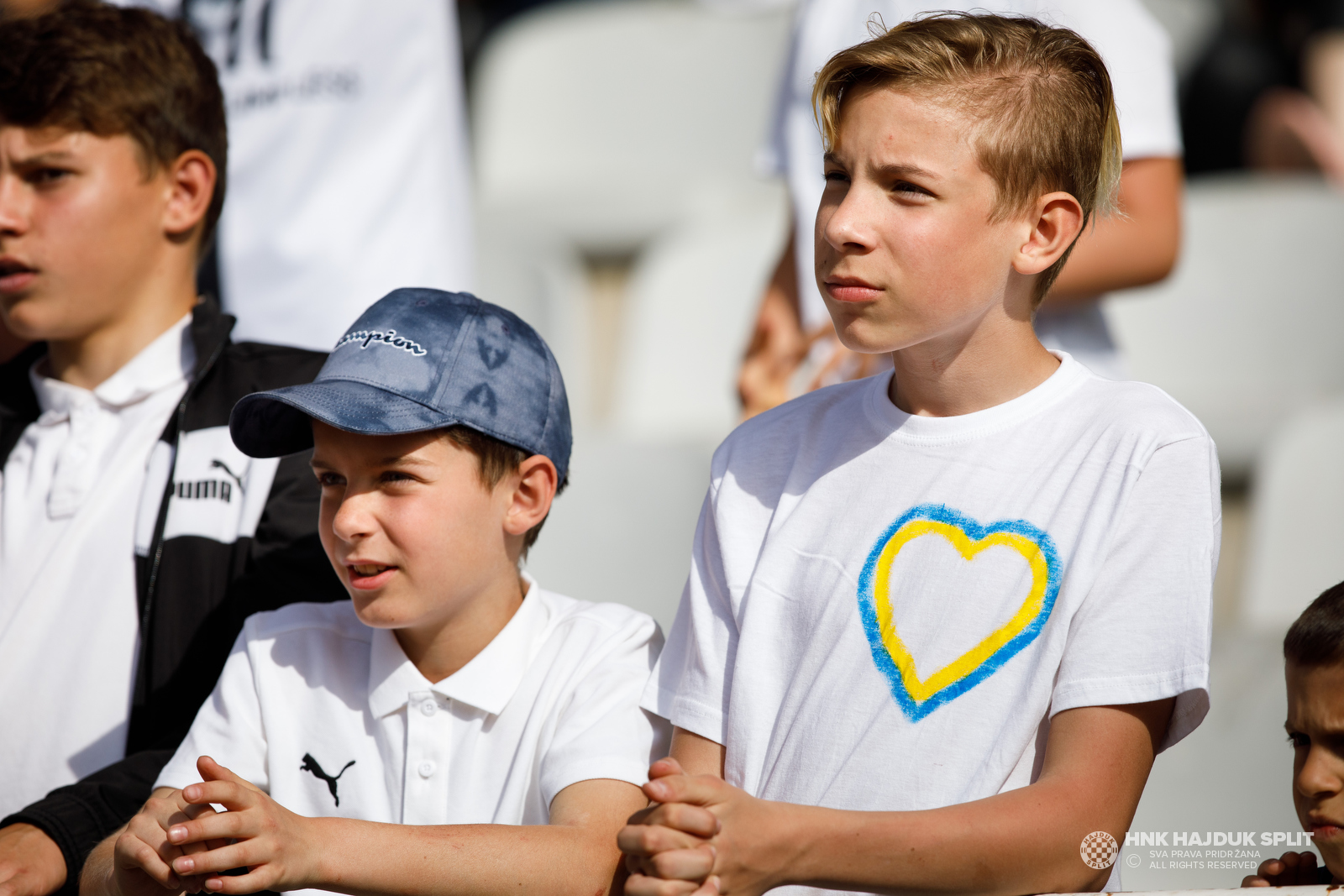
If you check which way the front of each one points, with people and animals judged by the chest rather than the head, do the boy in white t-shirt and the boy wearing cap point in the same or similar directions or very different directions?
same or similar directions

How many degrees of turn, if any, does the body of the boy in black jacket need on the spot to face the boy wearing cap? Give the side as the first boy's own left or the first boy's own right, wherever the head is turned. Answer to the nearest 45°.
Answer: approximately 90° to the first boy's own left

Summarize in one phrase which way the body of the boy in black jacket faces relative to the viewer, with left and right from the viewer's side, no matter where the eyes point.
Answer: facing the viewer and to the left of the viewer

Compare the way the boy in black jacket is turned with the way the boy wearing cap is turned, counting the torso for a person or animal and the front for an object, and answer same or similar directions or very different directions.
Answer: same or similar directions

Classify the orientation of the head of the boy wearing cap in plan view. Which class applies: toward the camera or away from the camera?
toward the camera

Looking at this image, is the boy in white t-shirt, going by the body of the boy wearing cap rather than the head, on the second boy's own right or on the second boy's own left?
on the second boy's own left

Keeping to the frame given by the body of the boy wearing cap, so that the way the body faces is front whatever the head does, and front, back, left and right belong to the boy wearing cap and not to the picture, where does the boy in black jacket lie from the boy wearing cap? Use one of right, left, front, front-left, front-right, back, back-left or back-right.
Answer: right

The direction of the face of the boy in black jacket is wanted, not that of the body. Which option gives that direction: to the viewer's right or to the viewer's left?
to the viewer's left

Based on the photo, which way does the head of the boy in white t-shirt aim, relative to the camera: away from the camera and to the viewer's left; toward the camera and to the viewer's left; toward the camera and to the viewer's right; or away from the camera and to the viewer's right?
toward the camera and to the viewer's left

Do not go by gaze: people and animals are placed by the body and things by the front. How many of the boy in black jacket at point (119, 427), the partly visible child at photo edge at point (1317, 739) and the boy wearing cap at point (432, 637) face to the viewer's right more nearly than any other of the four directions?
0

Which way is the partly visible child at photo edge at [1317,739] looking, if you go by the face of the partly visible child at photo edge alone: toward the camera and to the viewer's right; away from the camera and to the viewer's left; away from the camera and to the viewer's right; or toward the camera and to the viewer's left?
toward the camera and to the viewer's left

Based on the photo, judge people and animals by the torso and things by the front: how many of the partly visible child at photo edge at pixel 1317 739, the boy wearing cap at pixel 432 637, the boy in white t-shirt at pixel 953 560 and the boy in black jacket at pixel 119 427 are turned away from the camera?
0

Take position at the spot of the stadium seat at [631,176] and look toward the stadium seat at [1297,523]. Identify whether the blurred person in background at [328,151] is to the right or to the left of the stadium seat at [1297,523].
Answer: right
